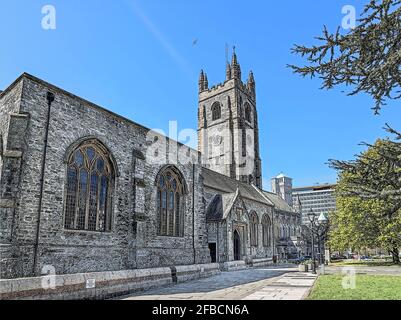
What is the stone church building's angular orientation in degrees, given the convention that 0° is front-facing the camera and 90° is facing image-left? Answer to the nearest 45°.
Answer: approximately 315°
